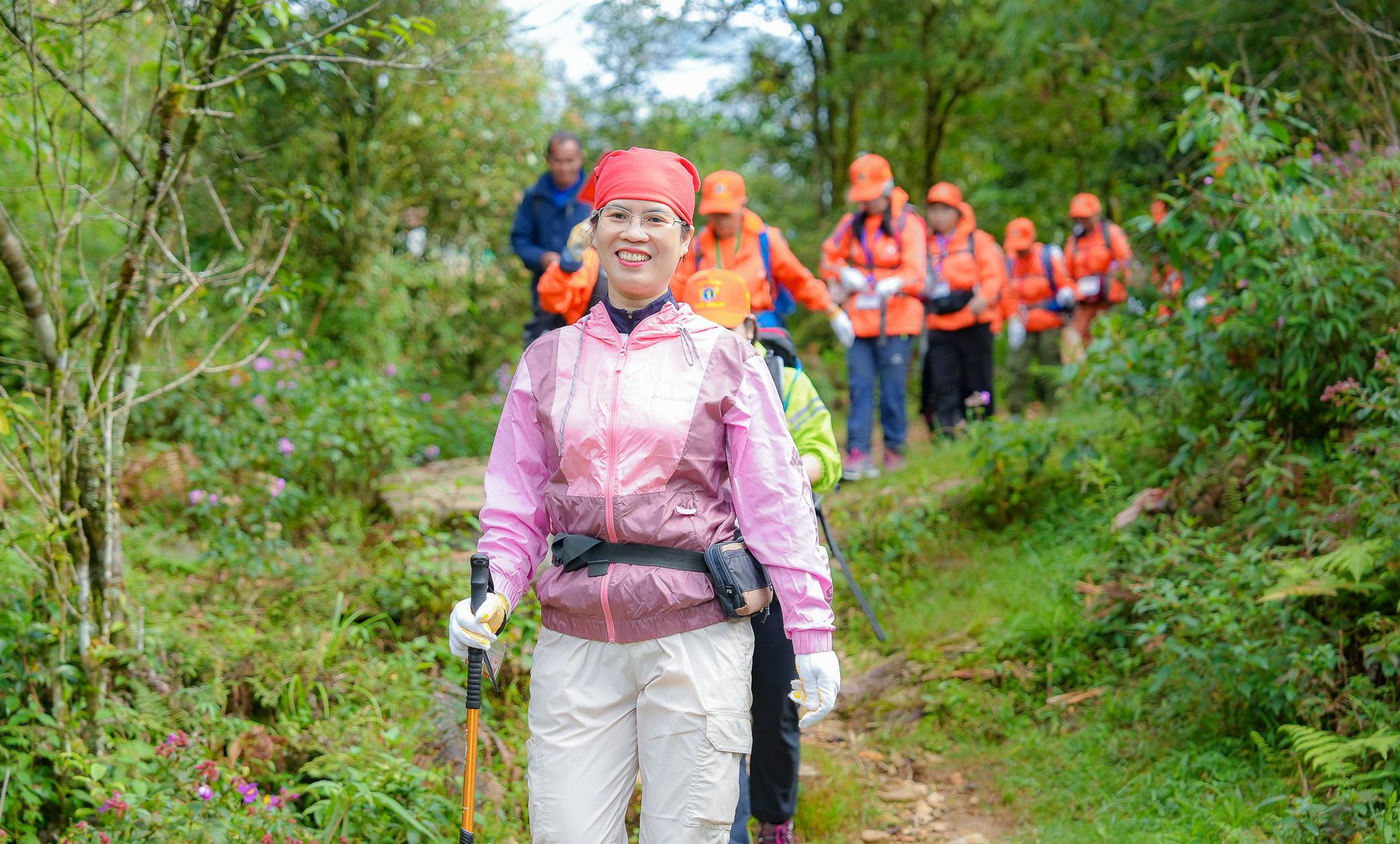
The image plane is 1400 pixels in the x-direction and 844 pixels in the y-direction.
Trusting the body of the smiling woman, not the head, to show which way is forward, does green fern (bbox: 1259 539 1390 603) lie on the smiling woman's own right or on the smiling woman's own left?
on the smiling woman's own left

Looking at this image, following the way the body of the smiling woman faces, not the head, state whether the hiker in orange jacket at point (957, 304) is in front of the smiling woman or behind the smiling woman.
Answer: behind

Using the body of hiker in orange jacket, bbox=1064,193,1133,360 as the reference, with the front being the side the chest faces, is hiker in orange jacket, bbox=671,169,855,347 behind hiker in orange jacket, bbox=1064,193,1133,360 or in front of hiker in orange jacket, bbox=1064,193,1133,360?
in front

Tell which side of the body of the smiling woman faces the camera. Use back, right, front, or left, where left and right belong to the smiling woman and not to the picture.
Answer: front

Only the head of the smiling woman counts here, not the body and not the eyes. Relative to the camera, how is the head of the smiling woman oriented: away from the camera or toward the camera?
toward the camera

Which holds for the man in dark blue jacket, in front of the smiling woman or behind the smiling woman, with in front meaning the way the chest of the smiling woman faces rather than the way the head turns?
behind

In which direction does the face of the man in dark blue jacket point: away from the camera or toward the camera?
toward the camera

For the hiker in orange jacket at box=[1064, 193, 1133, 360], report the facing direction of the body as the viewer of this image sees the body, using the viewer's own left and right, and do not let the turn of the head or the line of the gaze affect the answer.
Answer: facing the viewer and to the left of the viewer

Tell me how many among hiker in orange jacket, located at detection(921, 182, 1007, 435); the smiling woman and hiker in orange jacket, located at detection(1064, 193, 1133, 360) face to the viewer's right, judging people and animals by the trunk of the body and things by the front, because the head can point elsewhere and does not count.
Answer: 0

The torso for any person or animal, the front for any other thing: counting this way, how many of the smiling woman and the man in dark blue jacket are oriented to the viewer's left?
0

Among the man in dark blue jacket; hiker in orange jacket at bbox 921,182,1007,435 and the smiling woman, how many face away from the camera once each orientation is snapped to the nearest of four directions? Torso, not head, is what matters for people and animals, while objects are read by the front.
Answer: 0

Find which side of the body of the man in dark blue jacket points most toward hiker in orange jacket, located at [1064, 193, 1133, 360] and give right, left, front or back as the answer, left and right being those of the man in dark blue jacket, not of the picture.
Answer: left

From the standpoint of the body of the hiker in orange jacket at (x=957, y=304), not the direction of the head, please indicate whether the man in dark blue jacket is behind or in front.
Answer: in front
